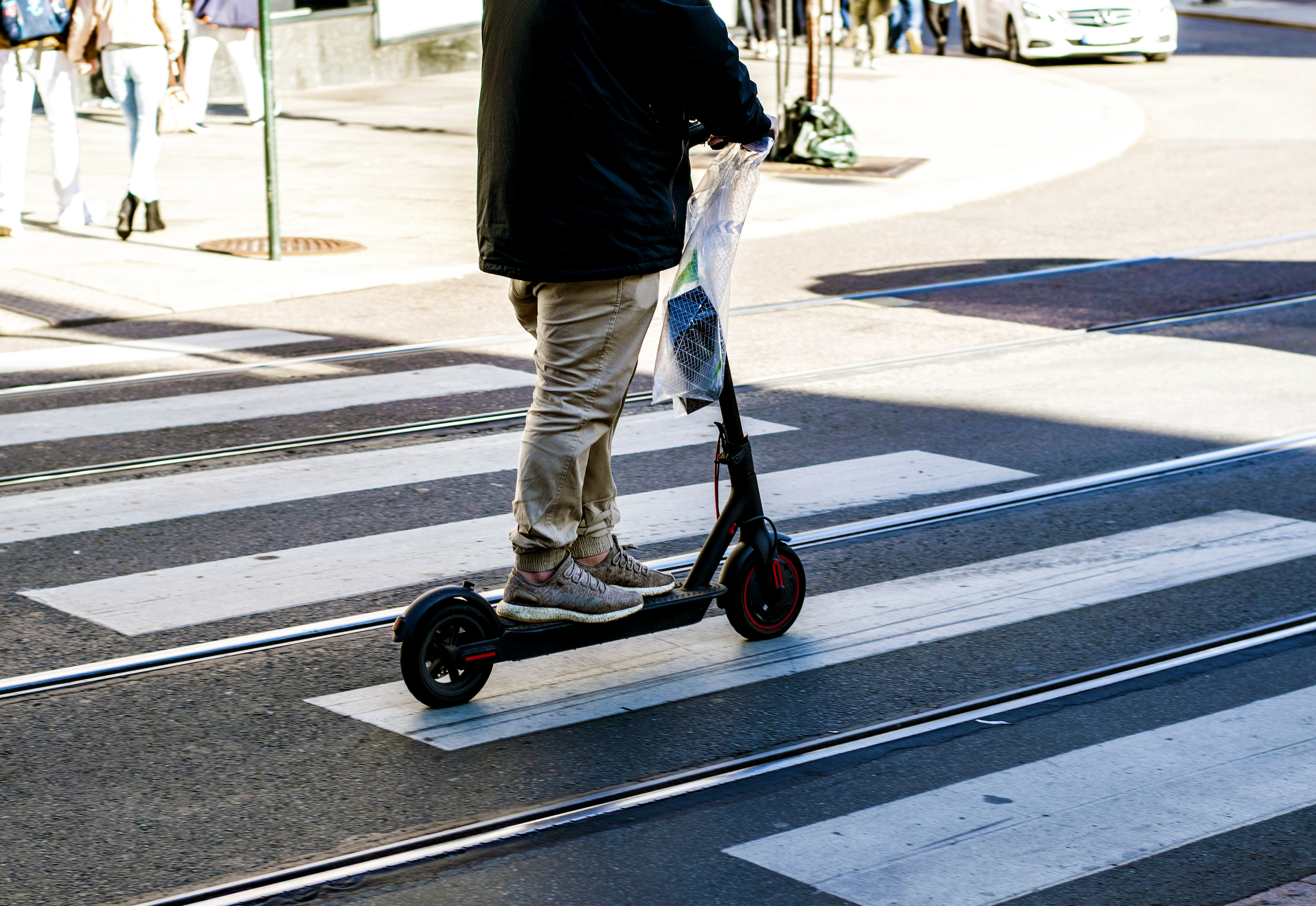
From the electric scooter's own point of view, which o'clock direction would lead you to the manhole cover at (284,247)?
The manhole cover is roughly at 10 o'clock from the electric scooter.

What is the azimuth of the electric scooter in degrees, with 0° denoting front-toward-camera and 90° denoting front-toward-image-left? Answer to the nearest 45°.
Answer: approximately 225°

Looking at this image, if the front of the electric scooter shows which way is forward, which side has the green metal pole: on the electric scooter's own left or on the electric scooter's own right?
on the electric scooter's own left

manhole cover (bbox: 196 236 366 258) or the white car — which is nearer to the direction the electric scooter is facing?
the white car
